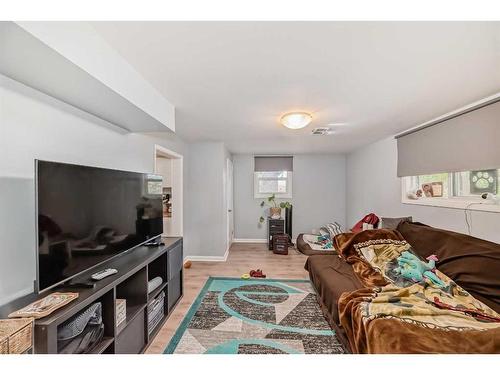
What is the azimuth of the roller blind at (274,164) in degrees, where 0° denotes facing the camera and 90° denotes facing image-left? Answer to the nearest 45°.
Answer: approximately 0°

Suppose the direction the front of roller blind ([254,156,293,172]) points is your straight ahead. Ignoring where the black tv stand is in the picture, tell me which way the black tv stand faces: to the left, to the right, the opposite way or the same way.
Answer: to the left

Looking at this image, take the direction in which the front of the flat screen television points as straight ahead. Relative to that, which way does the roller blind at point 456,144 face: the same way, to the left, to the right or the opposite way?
the opposite way

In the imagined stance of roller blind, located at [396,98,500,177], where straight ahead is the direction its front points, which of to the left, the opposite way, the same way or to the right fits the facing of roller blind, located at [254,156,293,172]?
to the left

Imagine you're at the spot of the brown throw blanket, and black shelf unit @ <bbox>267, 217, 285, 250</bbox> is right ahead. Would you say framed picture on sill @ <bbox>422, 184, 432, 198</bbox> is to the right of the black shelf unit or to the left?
right

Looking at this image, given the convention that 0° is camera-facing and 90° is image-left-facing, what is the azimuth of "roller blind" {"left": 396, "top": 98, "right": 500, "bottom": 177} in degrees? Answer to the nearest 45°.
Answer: approximately 45°

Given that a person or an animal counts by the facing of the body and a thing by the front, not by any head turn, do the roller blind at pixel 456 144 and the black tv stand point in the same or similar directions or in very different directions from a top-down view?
very different directions

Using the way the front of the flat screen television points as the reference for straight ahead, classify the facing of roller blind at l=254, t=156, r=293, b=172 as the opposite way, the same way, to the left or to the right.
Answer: to the right
